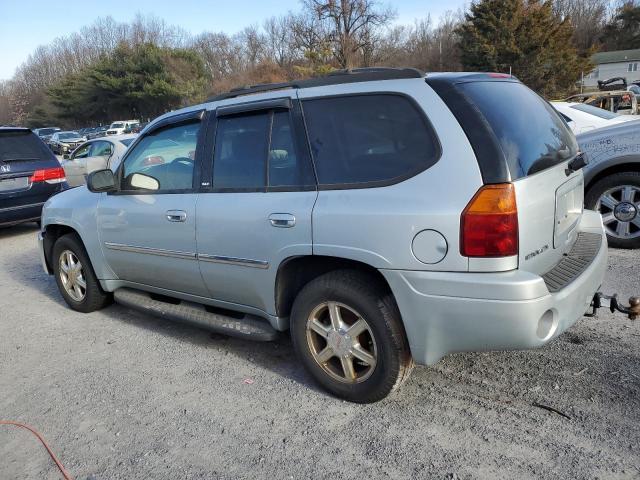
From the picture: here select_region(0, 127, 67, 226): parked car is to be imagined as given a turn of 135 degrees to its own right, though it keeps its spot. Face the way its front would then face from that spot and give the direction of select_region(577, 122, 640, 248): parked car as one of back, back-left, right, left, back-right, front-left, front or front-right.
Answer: front

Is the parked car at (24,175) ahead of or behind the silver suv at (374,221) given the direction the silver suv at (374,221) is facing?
ahead

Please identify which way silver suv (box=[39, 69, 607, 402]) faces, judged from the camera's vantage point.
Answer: facing away from the viewer and to the left of the viewer

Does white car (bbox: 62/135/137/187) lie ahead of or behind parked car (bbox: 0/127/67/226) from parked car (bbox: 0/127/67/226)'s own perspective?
ahead

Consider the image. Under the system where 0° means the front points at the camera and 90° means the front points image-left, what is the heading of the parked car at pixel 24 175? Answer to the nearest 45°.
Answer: approximately 180°

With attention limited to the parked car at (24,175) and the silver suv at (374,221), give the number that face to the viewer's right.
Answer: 0

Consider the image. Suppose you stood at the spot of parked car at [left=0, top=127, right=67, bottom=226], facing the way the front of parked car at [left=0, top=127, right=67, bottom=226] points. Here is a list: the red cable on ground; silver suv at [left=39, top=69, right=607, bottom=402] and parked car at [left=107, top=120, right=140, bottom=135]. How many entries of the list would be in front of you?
1

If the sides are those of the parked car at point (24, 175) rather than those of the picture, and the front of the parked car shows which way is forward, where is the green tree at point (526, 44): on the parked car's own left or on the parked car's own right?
on the parked car's own right

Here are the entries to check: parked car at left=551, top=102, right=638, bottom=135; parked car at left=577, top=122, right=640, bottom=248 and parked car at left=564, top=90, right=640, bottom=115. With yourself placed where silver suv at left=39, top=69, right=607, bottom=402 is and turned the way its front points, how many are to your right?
3
